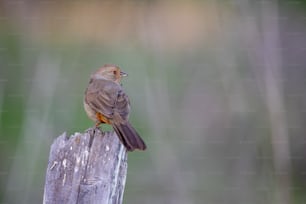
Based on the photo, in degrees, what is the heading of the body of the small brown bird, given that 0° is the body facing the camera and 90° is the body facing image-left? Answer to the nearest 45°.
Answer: approximately 135°
